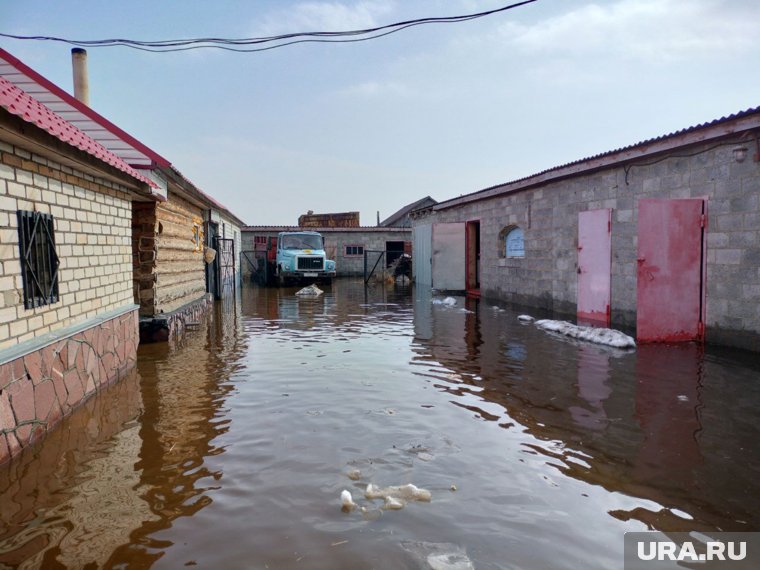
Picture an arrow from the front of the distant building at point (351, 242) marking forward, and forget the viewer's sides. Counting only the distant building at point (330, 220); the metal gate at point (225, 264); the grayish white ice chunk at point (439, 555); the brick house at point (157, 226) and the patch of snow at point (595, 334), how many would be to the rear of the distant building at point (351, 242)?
1

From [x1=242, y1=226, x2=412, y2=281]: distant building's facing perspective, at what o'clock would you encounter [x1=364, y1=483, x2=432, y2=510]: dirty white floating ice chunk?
The dirty white floating ice chunk is roughly at 12 o'clock from the distant building.

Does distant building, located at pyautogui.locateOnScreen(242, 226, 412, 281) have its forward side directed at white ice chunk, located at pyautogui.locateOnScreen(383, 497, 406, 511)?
yes

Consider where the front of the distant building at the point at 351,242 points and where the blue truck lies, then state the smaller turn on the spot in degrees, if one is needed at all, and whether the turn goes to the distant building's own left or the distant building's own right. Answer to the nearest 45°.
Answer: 0° — it already faces it

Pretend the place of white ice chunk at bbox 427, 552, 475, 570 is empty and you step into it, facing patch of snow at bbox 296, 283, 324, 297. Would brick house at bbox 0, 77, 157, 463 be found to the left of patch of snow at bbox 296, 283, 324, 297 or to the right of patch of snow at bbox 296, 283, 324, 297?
left

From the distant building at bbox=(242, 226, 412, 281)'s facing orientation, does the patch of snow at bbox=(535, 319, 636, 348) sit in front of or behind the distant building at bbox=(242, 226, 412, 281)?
in front

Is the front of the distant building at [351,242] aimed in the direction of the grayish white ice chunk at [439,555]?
yes

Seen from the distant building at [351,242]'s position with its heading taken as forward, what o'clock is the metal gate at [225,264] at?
The metal gate is roughly at 1 o'clock from the distant building.

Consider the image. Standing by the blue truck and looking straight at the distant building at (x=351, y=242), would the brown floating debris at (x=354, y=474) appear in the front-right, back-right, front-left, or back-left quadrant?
back-right

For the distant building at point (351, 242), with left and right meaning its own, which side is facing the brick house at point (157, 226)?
front

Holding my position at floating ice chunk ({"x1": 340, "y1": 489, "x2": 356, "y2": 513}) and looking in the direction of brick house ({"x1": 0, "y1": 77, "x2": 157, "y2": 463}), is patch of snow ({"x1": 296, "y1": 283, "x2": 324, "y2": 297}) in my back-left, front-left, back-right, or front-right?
front-right

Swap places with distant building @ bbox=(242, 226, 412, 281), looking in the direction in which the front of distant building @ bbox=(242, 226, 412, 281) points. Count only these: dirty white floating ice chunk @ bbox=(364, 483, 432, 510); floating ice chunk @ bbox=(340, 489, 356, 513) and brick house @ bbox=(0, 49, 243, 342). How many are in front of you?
3

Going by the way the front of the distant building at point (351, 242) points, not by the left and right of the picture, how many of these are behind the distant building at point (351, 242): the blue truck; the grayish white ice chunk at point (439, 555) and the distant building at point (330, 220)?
1

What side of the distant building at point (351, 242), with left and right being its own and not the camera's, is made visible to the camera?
front

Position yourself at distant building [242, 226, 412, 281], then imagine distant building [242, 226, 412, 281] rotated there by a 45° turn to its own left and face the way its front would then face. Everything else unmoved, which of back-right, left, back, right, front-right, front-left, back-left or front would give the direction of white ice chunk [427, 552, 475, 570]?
front-right

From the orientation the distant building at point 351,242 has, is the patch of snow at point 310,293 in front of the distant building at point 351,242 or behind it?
in front

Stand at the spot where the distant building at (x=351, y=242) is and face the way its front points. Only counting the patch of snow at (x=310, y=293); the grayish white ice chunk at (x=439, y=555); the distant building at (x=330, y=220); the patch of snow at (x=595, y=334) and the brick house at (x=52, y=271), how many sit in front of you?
4

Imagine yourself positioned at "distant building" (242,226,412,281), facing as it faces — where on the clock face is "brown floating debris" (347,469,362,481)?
The brown floating debris is roughly at 12 o'clock from the distant building.

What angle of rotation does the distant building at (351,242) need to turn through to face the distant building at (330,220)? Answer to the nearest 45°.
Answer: approximately 180°
